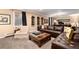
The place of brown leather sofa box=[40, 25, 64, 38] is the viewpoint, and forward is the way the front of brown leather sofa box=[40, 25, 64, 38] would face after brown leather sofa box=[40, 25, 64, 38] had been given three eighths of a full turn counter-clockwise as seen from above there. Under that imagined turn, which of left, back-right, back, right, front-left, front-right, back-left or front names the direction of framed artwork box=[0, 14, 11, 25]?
back

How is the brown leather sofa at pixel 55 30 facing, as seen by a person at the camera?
facing the viewer and to the left of the viewer
